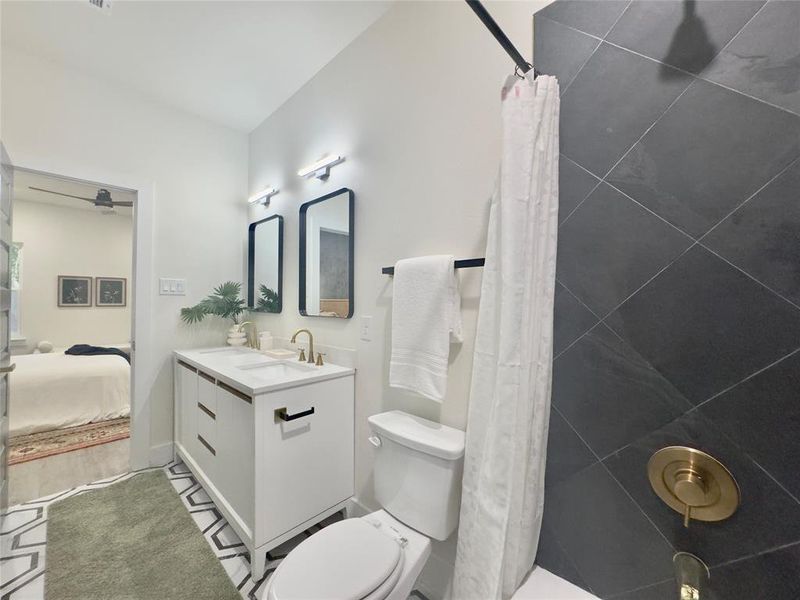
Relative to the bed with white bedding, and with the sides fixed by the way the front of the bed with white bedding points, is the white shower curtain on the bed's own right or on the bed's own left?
on the bed's own right

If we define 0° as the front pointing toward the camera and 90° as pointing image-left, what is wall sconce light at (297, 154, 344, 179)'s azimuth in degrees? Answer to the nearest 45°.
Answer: approximately 45°

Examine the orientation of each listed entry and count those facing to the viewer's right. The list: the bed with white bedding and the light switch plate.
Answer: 1

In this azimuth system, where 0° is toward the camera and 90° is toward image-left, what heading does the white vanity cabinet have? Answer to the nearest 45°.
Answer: approximately 45°

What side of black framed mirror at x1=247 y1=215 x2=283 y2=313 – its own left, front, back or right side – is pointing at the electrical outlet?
left

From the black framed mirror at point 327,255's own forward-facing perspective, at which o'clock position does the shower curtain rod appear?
The shower curtain rod is roughly at 10 o'clock from the black framed mirror.

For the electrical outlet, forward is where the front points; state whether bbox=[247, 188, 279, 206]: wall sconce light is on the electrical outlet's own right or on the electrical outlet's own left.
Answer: on the electrical outlet's own right

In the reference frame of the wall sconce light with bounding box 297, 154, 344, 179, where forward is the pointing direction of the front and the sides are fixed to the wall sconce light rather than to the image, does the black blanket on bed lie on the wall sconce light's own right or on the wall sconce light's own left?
on the wall sconce light's own right

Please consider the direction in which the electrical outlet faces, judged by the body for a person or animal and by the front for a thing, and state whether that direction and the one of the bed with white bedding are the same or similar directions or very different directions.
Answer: very different directions

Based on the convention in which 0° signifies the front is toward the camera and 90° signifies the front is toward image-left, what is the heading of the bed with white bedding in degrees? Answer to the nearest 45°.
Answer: approximately 270°

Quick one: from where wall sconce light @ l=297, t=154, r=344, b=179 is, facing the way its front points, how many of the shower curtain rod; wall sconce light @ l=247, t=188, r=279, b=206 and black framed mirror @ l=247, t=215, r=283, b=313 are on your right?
2

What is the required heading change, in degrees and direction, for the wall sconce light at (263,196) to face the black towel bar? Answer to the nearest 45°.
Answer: approximately 90° to its left
